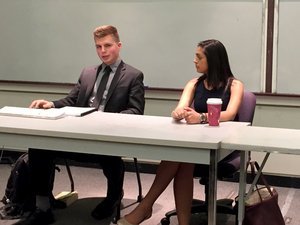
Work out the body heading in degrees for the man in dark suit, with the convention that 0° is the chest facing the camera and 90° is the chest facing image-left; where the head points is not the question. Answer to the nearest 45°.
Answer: approximately 45°

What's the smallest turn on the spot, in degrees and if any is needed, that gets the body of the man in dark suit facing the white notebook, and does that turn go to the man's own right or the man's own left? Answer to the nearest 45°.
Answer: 0° — they already face it

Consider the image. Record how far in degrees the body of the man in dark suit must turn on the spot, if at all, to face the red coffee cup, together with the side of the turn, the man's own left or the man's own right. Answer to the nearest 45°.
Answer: approximately 90° to the man's own left

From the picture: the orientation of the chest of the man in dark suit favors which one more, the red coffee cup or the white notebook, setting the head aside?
the white notebook
